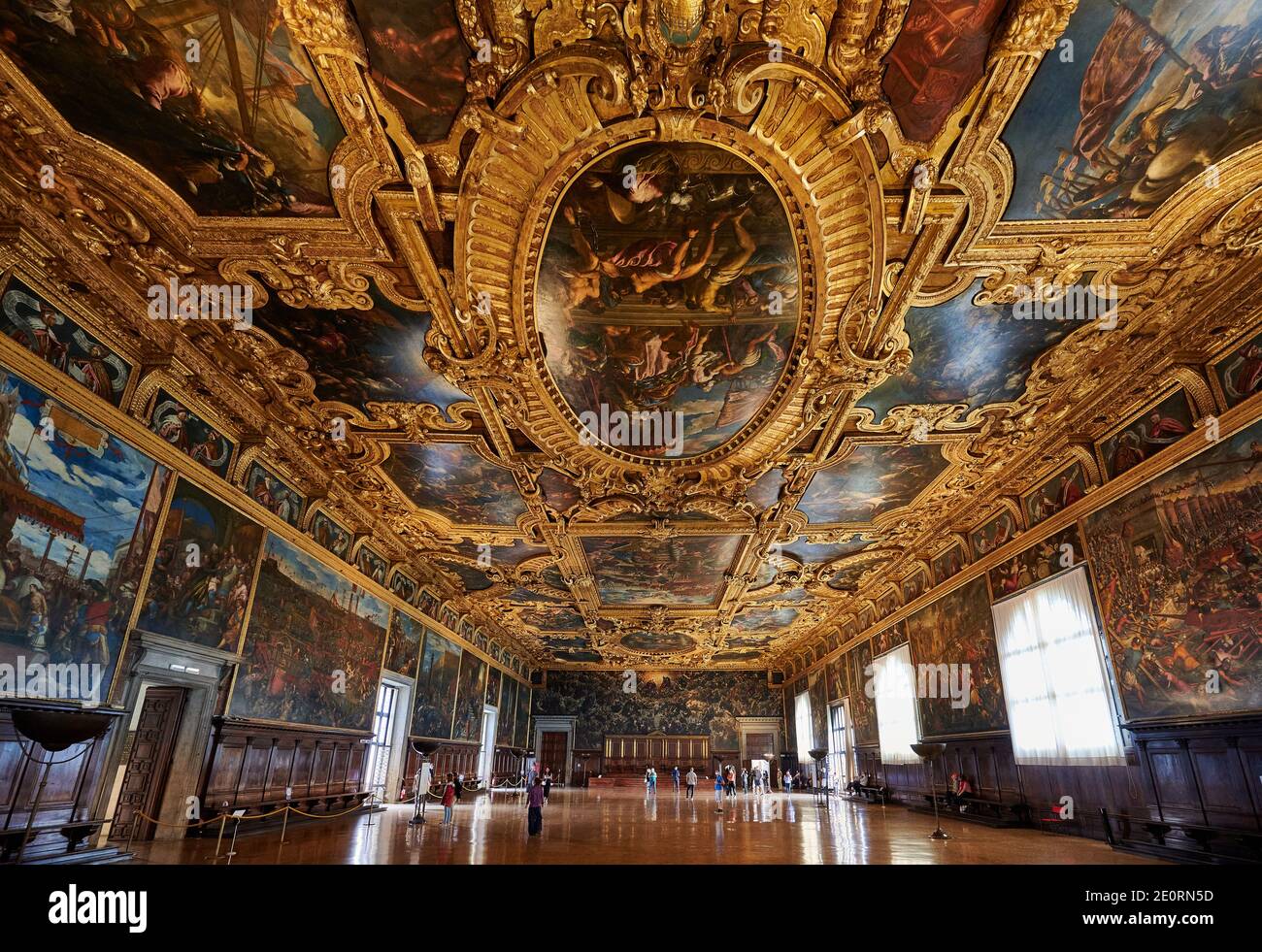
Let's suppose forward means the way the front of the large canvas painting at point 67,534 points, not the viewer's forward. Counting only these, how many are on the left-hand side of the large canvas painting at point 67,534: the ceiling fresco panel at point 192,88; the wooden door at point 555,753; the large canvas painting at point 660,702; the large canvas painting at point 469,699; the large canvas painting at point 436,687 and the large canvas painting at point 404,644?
5

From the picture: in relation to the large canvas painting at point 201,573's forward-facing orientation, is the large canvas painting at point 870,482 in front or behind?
in front

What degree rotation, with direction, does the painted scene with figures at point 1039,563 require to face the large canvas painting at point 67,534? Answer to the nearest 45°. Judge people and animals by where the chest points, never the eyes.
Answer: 0° — it already faces it

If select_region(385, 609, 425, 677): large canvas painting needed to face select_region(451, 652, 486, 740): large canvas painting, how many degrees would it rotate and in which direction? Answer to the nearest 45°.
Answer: approximately 135° to its left

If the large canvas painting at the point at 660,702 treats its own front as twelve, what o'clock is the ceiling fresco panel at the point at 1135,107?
The ceiling fresco panel is roughly at 12 o'clock from the large canvas painting.

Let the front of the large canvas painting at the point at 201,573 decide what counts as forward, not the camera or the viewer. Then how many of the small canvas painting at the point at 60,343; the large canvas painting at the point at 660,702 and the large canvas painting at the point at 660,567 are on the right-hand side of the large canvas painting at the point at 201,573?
1

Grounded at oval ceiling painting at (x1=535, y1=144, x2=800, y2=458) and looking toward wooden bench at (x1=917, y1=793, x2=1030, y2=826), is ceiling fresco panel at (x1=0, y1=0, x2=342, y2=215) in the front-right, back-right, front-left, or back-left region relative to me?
back-left

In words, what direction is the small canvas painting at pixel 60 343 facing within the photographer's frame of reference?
facing the viewer and to the right of the viewer

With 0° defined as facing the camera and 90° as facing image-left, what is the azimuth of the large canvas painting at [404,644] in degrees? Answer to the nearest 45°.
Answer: approximately 315°

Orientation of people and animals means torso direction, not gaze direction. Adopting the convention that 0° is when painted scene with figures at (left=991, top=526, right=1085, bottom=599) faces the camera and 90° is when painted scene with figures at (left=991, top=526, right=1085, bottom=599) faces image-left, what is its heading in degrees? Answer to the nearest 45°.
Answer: approximately 45°

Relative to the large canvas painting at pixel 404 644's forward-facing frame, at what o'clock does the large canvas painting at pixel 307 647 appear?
the large canvas painting at pixel 307 647 is roughly at 2 o'clock from the large canvas painting at pixel 404 644.

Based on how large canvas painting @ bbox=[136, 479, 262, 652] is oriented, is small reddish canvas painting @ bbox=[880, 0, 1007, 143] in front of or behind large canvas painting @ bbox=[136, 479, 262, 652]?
in front

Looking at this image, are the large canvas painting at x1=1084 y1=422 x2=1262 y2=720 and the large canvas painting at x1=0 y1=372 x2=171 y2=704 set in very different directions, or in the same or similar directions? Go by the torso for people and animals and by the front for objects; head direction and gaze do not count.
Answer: very different directions
